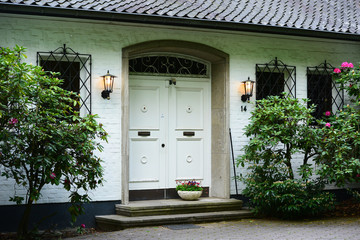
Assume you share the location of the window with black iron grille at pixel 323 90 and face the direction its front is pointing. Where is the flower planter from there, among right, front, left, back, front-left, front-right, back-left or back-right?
front-right

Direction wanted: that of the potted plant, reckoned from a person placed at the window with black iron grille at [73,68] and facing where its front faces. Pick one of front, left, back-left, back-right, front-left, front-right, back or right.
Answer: left

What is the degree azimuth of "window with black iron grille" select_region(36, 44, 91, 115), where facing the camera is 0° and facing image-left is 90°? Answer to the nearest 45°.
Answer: approximately 0°

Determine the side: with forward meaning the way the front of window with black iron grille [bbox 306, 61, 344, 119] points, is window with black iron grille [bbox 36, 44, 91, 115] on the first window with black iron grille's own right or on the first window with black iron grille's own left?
on the first window with black iron grille's own right

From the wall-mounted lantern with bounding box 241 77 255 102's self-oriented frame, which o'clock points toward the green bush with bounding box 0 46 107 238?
The green bush is roughly at 3 o'clock from the wall-mounted lantern.

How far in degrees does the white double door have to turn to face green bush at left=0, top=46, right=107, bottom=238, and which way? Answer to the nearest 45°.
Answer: approximately 45° to its right

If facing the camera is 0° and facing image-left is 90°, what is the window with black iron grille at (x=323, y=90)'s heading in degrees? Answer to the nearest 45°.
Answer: approximately 0°

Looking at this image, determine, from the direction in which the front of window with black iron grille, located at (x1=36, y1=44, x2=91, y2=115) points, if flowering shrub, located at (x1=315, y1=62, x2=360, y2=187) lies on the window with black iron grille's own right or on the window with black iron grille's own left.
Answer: on the window with black iron grille's own left
